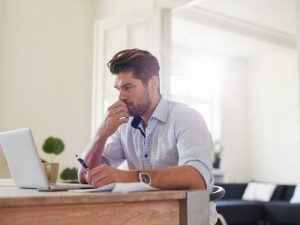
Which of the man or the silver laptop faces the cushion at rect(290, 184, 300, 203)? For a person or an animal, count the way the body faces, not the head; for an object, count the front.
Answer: the silver laptop

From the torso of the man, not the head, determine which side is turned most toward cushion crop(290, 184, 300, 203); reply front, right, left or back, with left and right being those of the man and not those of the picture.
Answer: back

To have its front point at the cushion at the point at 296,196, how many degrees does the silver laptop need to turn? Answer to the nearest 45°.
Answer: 0° — it already faces it

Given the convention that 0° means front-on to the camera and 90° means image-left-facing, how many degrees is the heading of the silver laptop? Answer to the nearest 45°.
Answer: approximately 225°

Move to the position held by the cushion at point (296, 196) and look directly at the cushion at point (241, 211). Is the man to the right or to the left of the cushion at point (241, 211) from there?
left

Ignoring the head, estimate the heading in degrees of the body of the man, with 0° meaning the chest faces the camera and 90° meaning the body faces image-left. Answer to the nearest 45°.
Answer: approximately 45°

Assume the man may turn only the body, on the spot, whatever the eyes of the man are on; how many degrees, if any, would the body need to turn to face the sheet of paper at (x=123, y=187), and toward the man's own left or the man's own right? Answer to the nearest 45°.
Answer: approximately 45° to the man's own left

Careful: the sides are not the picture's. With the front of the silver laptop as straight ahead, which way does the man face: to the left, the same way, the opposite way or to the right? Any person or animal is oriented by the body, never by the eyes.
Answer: the opposite way
